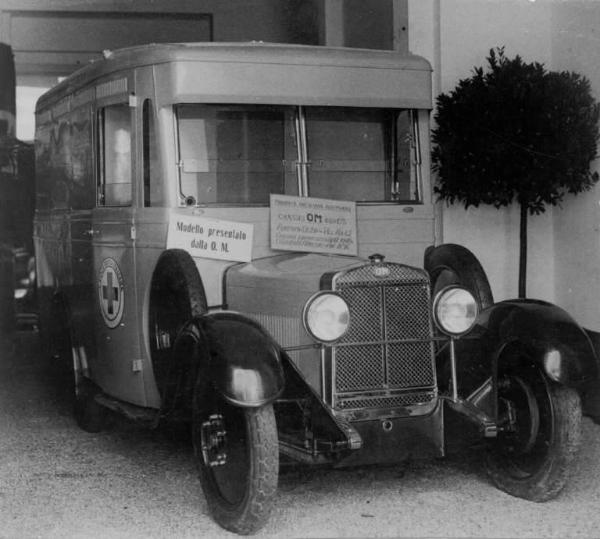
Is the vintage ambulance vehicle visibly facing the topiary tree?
no

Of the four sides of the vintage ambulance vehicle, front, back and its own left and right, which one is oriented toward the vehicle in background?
back

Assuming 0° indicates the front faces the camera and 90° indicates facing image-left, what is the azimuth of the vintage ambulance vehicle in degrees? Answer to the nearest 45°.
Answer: approximately 315°
